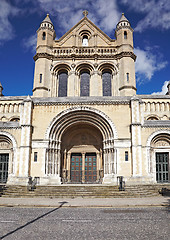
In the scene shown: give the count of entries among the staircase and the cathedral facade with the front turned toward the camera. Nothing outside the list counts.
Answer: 2

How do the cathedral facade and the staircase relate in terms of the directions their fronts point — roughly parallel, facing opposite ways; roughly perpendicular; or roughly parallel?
roughly parallel

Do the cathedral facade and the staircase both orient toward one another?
no

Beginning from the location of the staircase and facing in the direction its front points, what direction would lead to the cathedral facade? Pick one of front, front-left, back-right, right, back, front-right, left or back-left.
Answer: back

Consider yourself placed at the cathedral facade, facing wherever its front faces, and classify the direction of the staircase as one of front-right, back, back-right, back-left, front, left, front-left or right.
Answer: front

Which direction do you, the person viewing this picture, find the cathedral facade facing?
facing the viewer

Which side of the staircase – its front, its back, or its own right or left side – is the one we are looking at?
front
